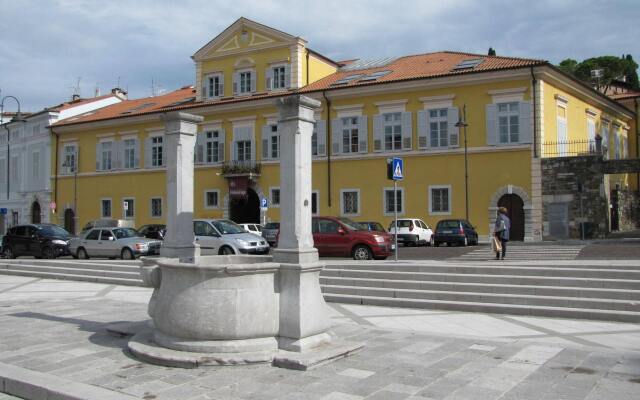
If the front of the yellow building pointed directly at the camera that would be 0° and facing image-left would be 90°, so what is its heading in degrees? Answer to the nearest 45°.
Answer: approximately 45°

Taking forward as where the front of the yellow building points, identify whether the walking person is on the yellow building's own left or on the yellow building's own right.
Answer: on the yellow building's own left

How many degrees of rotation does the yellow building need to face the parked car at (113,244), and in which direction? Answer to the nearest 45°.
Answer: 0° — it already faces it

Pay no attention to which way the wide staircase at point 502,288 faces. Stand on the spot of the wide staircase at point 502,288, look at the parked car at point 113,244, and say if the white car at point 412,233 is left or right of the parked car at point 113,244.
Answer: right

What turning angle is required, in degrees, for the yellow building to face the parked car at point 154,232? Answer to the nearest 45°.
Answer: approximately 45° to its right

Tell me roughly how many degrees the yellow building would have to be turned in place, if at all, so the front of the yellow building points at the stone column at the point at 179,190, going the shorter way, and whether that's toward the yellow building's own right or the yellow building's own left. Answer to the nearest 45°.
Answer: approximately 45° to the yellow building's own left

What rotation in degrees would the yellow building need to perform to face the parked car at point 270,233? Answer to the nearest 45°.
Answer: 0° — it already faces it
